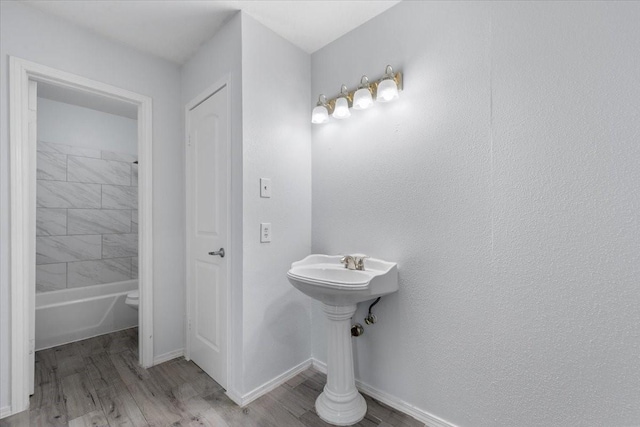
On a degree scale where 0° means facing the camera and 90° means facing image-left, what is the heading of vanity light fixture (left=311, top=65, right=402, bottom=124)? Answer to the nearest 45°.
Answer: approximately 45°

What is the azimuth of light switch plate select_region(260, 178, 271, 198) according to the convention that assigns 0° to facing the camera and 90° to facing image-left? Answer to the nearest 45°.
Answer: approximately 315°

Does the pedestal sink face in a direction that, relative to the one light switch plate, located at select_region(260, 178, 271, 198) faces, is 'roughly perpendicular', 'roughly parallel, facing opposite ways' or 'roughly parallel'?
roughly perpendicular
